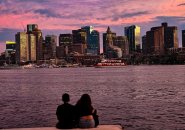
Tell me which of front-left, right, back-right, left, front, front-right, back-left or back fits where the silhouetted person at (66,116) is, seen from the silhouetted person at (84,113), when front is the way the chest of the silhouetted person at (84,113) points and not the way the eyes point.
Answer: left

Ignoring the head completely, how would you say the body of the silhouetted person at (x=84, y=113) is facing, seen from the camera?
away from the camera
